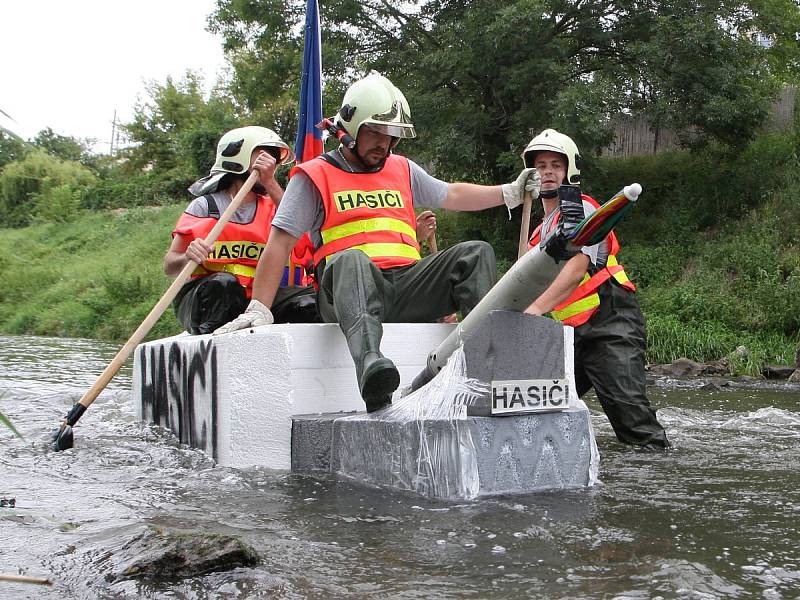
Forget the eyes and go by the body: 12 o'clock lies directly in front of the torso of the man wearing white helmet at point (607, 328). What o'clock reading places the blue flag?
The blue flag is roughly at 3 o'clock from the man wearing white helmet.

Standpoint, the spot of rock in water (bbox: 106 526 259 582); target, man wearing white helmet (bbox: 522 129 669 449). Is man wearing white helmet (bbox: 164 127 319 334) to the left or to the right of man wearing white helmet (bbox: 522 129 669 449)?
left

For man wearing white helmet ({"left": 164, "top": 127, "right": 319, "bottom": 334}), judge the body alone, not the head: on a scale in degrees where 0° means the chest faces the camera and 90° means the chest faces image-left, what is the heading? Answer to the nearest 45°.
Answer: approximately 315°

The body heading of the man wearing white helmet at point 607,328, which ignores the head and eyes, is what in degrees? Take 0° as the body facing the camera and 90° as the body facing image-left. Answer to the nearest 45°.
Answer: approximately 45°

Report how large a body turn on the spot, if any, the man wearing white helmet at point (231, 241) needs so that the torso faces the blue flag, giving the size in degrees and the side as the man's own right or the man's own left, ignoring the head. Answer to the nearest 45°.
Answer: approximately 135° to the man's own left

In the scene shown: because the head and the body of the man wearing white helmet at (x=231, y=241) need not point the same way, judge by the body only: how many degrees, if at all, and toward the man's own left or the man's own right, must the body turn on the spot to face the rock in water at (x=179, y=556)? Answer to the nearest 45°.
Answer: approximately 45° to the man's own right
